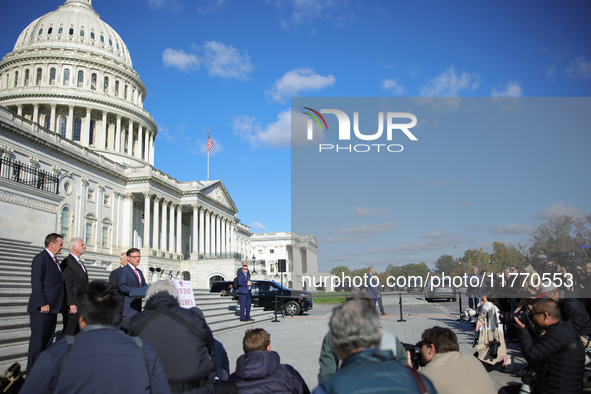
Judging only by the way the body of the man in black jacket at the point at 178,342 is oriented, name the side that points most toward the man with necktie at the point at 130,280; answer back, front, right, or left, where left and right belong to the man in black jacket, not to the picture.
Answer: front

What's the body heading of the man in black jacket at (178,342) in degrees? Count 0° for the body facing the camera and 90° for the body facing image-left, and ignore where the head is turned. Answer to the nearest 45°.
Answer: approximately 180°

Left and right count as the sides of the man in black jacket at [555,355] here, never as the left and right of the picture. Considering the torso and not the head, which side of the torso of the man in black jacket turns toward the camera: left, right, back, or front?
left

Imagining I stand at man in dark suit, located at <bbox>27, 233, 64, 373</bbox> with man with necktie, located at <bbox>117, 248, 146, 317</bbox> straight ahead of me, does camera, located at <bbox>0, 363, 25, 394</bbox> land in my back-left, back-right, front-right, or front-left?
back-right

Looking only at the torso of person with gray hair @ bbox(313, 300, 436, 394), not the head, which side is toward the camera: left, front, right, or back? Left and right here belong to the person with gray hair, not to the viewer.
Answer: back

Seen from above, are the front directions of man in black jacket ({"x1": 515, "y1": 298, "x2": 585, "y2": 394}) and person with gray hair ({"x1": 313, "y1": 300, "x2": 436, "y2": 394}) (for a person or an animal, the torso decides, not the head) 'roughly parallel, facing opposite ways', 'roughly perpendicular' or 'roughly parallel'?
roughly perpendicular

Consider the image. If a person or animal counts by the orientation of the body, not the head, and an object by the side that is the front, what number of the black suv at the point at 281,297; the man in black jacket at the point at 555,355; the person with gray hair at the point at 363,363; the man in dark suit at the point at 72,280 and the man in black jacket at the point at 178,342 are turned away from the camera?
2

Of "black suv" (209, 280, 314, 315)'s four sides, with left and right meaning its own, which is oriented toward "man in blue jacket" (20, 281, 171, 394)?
right

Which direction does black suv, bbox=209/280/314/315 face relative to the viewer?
to the viewer's right

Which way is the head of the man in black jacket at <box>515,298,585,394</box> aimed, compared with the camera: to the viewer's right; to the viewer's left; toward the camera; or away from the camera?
to the viewer's left

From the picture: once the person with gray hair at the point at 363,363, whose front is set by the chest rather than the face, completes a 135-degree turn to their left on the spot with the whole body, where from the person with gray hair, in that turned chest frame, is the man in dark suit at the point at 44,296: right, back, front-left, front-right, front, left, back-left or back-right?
right

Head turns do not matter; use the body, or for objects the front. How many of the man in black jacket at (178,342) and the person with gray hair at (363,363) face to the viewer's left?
0

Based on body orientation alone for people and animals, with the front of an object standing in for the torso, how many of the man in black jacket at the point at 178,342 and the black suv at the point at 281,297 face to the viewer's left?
0

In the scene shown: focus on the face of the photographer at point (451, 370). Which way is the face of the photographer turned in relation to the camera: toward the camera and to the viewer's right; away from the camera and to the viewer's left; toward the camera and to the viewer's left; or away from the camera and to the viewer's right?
away from the camera and to the viewer's left

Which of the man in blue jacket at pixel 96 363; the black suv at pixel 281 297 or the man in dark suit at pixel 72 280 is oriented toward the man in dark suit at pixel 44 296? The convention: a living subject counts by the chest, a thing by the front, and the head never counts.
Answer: the man in blue jacket
